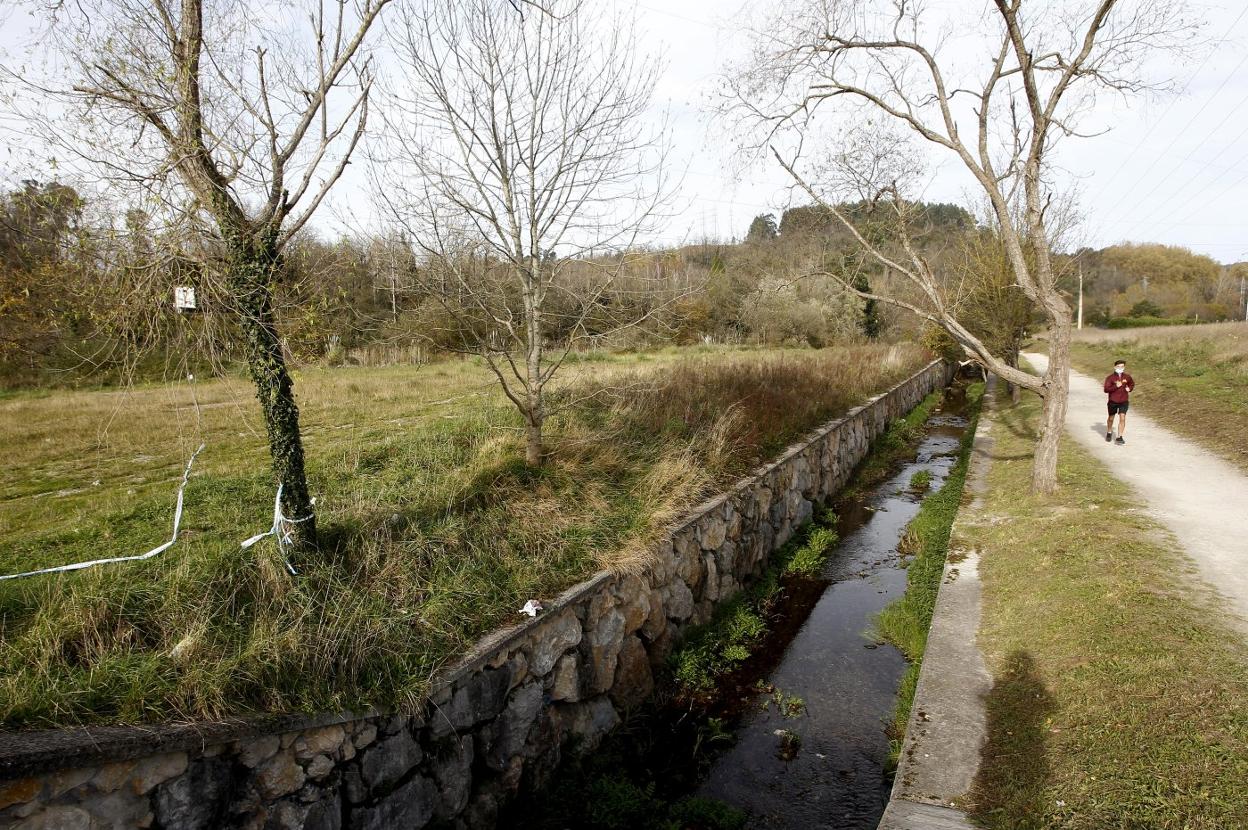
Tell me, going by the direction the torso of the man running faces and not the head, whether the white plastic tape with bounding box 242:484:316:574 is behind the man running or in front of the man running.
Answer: in front

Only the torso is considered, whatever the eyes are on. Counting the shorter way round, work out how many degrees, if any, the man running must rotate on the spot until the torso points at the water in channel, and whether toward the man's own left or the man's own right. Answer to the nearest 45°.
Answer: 0° — they already face it

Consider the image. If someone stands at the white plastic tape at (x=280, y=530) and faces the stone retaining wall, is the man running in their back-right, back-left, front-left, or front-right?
front-left

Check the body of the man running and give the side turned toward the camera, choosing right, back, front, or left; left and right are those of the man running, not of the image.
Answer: front
